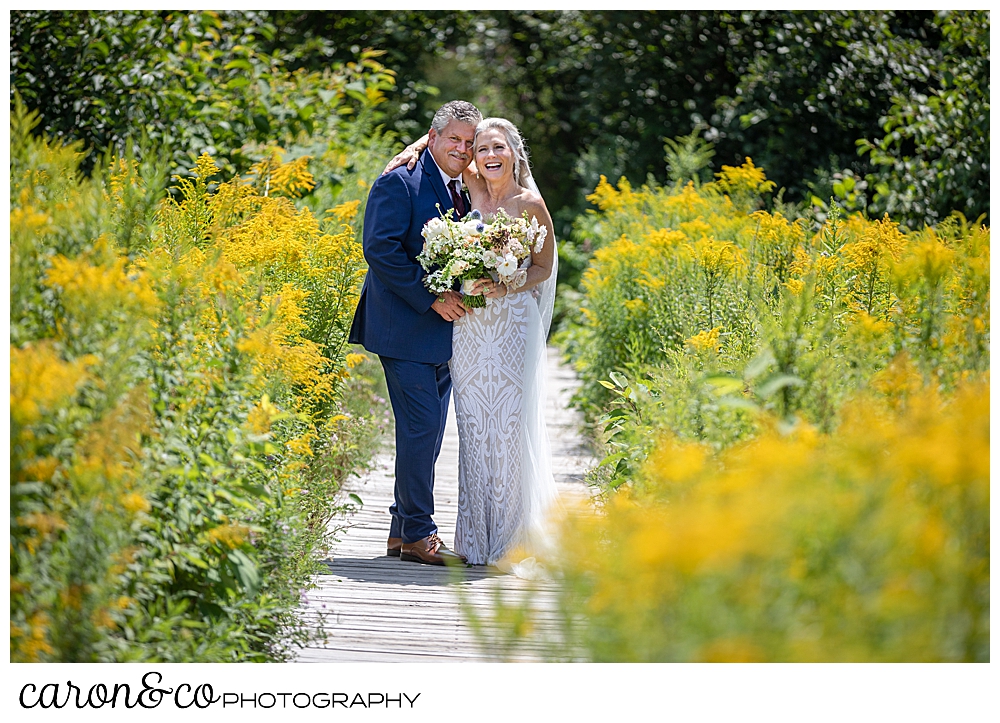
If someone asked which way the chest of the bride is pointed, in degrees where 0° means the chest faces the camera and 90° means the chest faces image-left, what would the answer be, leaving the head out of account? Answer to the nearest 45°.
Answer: approximately 0°

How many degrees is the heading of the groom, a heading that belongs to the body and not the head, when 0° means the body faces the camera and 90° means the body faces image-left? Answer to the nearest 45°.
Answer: approximately 315°
